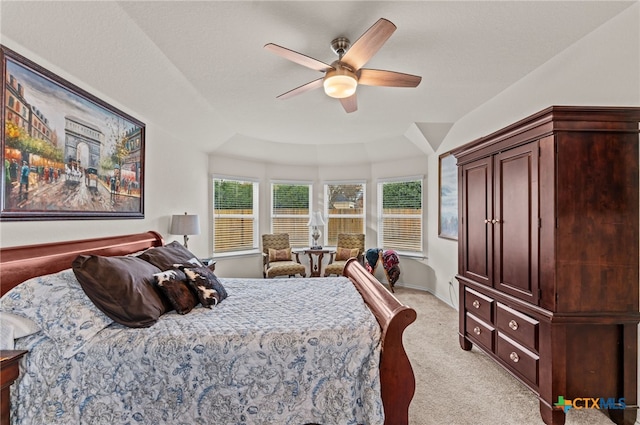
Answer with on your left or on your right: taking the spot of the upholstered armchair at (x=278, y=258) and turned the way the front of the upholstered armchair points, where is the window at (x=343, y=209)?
on your left

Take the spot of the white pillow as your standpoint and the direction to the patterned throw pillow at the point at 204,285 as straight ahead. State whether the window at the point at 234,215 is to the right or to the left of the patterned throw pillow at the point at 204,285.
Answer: left

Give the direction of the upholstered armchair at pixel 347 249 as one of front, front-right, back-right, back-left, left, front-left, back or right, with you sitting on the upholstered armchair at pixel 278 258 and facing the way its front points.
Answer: front-left

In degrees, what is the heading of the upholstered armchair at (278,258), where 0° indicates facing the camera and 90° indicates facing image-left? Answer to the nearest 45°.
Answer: approximately 315°

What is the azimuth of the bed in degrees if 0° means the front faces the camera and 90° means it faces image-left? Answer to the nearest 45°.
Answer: approximately 270°

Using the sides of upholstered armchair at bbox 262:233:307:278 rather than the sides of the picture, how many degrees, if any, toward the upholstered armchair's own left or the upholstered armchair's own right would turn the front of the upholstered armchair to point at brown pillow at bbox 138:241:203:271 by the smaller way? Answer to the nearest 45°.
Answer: approximately 45° to the upholstered armchair's own right

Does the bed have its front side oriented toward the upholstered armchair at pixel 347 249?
no

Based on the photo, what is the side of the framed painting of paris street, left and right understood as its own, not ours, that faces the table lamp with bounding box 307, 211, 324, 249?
left

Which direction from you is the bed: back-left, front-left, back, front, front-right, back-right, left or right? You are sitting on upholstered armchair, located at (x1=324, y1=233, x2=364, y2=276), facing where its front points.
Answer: front-left

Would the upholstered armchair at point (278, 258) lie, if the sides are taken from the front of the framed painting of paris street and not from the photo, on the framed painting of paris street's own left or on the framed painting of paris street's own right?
on the framed painting of paris street's own left

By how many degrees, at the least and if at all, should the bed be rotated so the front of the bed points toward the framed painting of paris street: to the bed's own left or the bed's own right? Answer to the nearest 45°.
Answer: approximately 135° to the bed's own left

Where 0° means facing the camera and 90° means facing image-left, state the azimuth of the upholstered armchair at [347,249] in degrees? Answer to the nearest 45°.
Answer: approximately 45°

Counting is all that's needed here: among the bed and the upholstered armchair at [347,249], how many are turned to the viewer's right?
1

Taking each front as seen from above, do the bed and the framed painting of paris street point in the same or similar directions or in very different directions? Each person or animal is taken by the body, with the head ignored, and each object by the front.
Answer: same or similar directions

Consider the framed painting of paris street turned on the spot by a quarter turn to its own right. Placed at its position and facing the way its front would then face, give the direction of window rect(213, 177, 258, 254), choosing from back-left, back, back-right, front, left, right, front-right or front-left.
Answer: back
